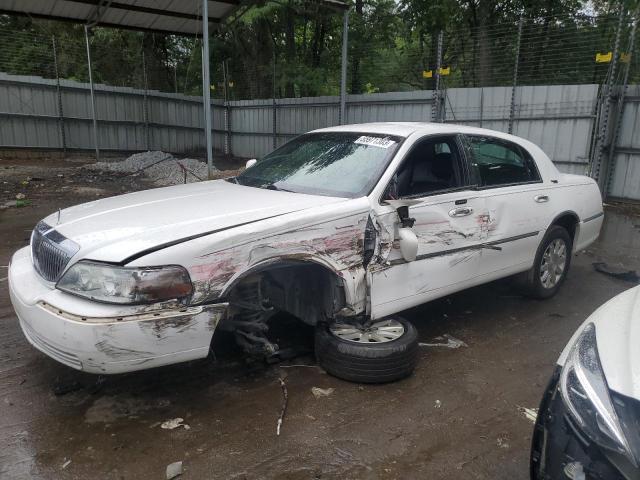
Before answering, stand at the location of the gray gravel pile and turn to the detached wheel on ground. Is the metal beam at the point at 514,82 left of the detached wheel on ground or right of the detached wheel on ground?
left

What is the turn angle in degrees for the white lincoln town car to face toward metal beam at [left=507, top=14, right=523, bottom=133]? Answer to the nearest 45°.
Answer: approximately 180°

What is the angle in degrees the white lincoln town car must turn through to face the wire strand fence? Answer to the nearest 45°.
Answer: approximately 135° to its right

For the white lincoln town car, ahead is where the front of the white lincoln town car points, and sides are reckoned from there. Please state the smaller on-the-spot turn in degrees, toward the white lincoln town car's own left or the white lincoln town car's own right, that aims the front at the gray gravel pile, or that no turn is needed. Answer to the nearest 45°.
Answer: approximately 135° to the white lincoln town car's own right

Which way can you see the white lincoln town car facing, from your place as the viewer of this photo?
facing the viewer and to the left of the viewer

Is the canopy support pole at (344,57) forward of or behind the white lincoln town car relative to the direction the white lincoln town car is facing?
behind
